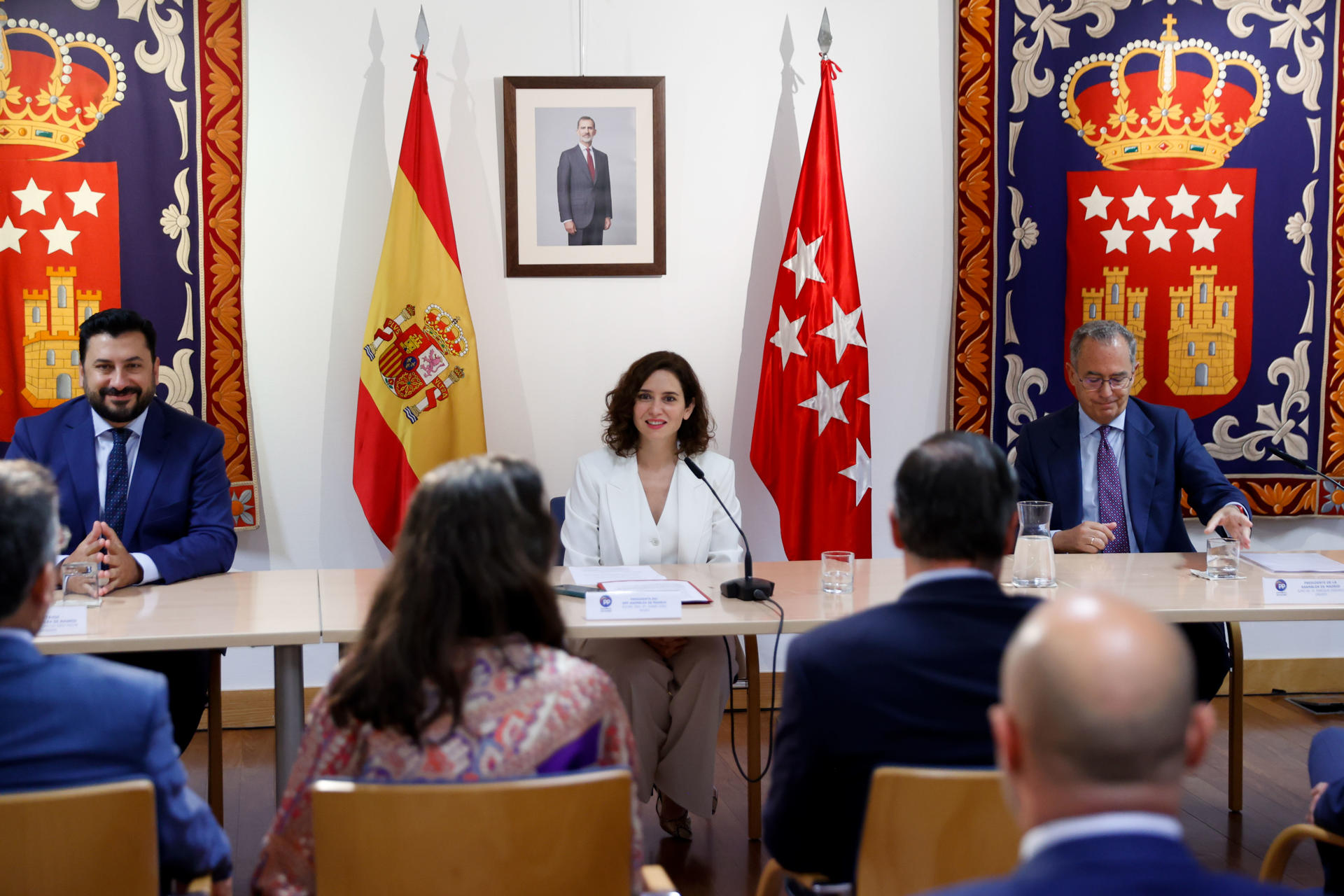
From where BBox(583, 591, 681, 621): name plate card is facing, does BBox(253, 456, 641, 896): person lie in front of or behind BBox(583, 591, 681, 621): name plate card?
in front

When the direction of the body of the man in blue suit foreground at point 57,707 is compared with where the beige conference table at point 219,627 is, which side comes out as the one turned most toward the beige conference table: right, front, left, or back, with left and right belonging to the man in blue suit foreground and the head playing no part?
front

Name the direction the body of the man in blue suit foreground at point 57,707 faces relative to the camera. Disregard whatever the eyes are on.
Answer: away from the camera

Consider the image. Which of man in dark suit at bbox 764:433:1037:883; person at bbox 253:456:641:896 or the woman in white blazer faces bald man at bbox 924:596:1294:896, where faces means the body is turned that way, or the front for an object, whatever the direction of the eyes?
the woman in white blazer

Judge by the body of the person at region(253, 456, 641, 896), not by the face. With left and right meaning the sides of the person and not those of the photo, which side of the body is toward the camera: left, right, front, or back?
back

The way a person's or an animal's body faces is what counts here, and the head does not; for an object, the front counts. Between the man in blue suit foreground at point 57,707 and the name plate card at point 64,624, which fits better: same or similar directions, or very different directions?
very different directions

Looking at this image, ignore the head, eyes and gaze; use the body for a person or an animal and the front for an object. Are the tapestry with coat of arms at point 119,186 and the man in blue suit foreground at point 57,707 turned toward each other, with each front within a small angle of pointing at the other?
yes

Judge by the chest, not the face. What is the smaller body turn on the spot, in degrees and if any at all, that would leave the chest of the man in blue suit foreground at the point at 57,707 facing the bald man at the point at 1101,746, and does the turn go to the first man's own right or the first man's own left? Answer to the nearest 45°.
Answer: approximately 135° to the first man's own right

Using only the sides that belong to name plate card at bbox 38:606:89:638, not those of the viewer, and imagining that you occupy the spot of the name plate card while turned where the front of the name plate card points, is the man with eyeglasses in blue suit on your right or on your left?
on your left

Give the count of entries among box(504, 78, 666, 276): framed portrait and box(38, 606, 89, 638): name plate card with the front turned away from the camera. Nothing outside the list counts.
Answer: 0

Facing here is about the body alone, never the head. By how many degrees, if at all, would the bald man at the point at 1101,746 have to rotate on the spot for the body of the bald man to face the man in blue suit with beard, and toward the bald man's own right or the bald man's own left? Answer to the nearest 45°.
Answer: approximately 45° to the bald man's own left

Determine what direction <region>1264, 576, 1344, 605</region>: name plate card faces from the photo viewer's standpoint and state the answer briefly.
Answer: facing the viewer

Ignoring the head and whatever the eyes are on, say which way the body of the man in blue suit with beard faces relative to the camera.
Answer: toward the camera

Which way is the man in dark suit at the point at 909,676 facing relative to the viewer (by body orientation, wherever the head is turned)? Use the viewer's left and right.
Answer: facing away from the viewer

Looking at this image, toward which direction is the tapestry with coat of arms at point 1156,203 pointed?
toward the camera

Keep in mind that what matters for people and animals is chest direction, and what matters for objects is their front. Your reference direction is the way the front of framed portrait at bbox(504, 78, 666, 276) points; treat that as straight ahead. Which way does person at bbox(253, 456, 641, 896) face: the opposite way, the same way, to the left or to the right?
the opposite way

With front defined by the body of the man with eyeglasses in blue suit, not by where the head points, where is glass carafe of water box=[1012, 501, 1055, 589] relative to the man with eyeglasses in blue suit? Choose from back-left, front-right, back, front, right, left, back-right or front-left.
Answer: front
